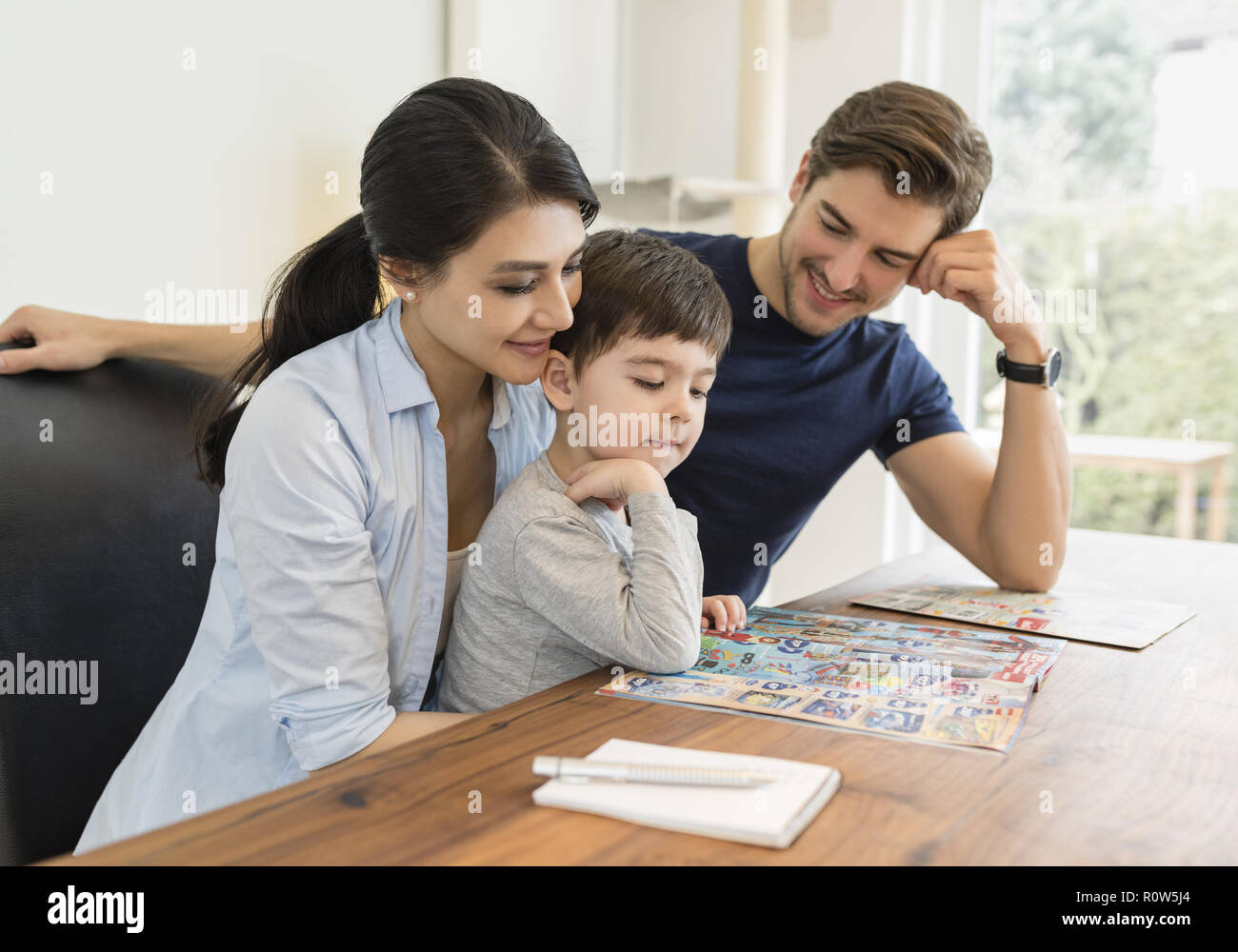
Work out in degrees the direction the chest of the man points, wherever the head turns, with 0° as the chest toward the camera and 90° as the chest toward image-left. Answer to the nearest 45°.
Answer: approximately 0°

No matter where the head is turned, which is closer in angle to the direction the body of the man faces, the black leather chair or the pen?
the pen

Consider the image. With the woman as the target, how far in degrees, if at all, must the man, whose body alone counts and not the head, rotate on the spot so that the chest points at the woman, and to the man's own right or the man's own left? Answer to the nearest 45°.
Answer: approximately 45° to the man's own right
